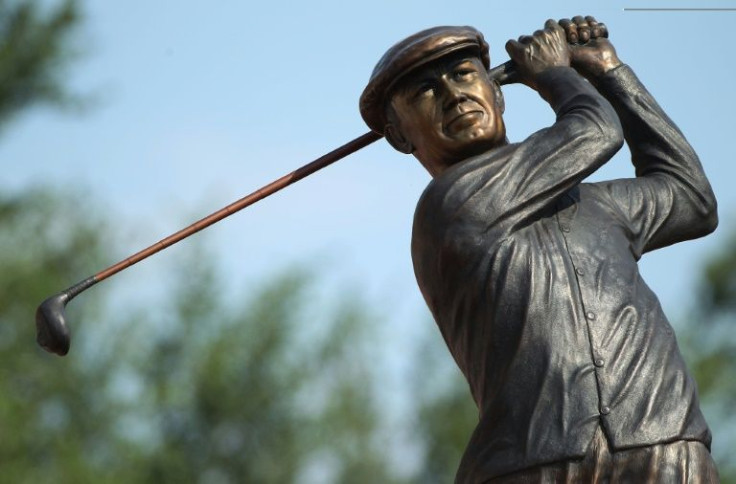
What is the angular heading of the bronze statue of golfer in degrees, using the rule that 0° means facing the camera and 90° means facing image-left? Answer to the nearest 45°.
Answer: approximately 315°
